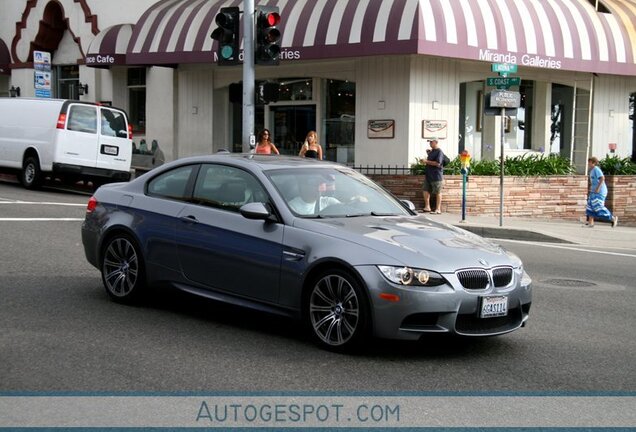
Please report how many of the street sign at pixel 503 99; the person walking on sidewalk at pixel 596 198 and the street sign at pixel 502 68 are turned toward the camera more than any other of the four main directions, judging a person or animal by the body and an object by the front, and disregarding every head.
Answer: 2

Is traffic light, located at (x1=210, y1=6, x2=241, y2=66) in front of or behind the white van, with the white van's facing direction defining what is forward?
behind

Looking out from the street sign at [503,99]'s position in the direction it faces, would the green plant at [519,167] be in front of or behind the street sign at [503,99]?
behind

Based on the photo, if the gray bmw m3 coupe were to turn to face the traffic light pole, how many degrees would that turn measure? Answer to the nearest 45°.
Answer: approximately 135° to its left

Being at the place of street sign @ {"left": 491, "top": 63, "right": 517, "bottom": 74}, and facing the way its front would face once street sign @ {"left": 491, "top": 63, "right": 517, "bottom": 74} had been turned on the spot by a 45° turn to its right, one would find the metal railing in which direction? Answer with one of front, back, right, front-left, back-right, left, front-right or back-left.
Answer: right

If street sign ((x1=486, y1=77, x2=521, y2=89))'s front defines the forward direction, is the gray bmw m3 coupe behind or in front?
in front
